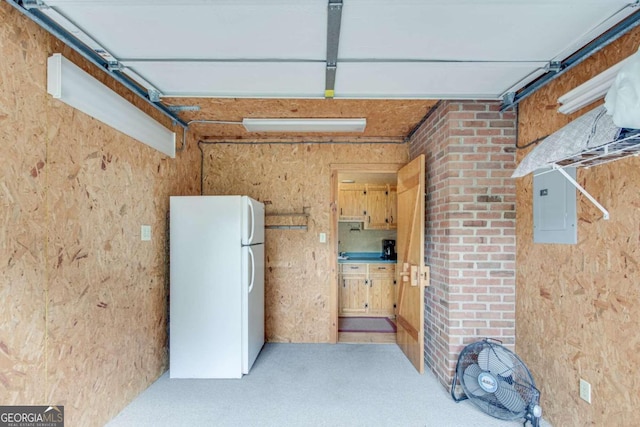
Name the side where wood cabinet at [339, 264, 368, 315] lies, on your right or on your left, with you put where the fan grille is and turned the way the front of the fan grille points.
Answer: on your right

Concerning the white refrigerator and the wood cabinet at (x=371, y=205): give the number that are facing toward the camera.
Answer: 1

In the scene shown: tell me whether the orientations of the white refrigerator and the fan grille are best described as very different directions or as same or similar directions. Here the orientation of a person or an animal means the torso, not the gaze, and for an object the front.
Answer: very different directions

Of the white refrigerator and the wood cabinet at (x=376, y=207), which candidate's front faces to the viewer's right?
the white refrigerator

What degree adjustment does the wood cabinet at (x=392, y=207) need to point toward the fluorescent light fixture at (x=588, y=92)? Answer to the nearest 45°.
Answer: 0° — it already faces it

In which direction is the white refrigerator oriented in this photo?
to the viewer's right

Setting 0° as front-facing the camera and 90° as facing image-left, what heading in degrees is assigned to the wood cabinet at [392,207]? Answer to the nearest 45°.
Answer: approximately 0°

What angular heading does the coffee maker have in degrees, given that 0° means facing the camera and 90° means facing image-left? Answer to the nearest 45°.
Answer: approximately 0°

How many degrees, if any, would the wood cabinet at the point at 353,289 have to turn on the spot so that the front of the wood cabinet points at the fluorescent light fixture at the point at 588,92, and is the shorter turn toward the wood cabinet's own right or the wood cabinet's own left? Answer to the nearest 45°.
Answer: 0° — it already faces it
